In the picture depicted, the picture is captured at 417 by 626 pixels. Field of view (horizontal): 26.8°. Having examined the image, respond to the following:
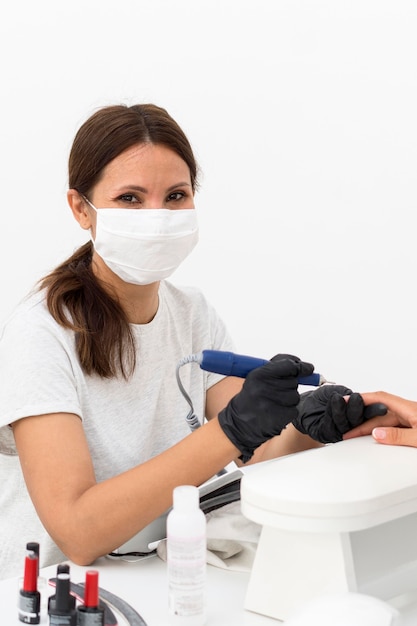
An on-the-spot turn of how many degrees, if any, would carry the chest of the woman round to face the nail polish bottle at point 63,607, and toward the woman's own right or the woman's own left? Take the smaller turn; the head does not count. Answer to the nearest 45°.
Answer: approximately 45° to the woman's own right

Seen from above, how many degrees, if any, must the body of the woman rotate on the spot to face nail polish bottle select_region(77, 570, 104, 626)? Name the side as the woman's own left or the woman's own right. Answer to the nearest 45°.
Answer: approximately 45° to the woman's own right

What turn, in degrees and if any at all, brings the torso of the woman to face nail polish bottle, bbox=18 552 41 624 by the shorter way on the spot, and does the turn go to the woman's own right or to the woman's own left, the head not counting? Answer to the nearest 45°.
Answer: approximately 45° to the woman's own right

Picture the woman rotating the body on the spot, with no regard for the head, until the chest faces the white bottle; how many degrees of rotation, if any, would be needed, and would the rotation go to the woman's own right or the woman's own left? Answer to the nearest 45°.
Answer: approximately 45° to the woman's own right

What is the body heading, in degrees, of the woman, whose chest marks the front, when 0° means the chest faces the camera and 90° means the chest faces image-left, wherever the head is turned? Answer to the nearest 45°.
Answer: approximately 315°
